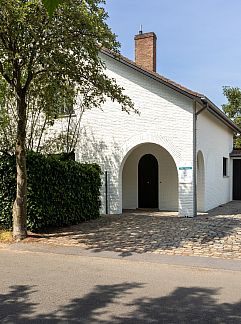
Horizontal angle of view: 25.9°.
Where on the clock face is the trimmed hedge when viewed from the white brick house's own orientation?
The trimmed hedge is roughly at 1 o'clock from the white brick house.

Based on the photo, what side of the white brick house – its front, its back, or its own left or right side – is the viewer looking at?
front

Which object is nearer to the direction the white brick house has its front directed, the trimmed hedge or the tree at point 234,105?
the trimmed hedge

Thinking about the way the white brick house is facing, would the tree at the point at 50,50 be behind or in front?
in front

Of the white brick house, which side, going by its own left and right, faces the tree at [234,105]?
back
